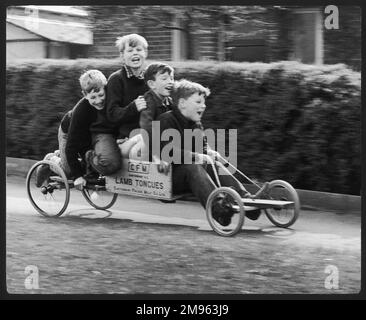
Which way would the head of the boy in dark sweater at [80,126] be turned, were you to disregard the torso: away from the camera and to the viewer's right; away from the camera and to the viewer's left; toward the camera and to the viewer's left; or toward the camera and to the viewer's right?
toward the camera and to the viewer's right

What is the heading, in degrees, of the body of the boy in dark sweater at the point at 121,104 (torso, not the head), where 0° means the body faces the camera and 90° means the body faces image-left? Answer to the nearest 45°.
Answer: approximately 315°

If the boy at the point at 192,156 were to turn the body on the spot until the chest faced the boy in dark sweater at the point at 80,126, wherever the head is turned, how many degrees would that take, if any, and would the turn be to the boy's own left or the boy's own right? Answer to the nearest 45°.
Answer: approximately 135° to the boy's own right

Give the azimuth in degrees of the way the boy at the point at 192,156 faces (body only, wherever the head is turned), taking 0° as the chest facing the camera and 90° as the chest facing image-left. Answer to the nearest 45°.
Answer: approximately 315°
